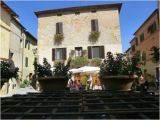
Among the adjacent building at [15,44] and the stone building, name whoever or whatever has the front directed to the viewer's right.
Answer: the adjacent building

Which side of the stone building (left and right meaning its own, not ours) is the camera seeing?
front

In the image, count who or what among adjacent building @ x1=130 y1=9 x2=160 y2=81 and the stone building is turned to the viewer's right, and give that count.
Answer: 0

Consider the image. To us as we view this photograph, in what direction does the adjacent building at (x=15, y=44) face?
facing to the right of the viewer

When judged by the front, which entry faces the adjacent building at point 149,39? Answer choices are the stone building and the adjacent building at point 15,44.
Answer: the adjacent building at point 15,44

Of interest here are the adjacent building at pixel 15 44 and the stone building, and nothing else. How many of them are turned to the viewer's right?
1

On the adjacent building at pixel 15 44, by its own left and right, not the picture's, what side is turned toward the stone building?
front

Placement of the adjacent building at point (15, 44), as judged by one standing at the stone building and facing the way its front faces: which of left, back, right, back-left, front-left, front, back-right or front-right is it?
right

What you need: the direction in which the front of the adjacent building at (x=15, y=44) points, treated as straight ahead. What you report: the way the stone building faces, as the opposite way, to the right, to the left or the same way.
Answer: to the right

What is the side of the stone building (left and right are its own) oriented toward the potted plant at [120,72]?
front

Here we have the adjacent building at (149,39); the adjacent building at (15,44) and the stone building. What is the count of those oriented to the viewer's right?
1

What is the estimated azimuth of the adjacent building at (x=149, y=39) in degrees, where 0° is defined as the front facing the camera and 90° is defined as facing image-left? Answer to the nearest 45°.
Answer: approximately 90°

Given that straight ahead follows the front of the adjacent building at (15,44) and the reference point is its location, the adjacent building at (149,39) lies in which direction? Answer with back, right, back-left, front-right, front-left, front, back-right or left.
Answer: front
